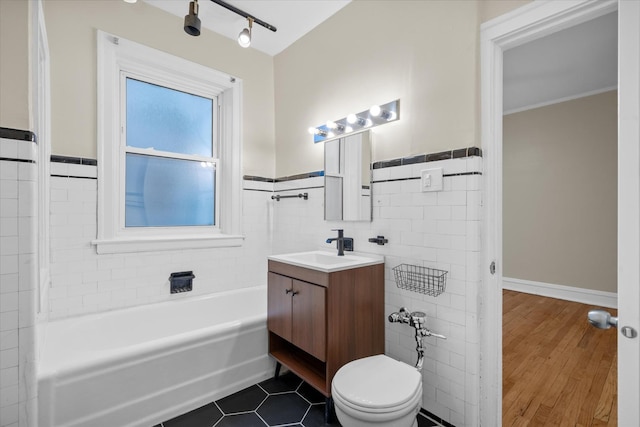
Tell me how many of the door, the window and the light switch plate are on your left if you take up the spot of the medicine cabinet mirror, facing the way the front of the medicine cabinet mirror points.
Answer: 2

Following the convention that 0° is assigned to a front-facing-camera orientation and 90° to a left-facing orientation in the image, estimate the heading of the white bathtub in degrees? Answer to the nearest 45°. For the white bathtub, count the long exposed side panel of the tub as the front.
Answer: approximately 315°

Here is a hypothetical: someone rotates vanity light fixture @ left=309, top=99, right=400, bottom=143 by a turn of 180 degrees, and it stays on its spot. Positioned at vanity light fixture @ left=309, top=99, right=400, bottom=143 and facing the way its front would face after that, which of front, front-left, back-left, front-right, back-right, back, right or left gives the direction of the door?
right

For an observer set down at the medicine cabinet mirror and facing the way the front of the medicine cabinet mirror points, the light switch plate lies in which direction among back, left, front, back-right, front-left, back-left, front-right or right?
left

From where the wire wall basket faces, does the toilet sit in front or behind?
in front

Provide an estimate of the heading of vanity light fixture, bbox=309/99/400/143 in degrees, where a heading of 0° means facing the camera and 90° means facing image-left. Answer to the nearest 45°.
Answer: approximately 45°
